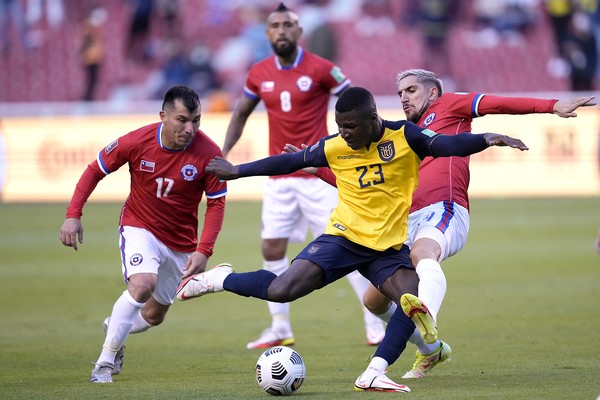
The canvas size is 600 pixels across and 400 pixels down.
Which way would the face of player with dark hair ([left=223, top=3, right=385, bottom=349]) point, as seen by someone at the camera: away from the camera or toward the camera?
toward the camera

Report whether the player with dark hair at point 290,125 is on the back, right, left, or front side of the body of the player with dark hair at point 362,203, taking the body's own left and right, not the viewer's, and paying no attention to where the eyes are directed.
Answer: back

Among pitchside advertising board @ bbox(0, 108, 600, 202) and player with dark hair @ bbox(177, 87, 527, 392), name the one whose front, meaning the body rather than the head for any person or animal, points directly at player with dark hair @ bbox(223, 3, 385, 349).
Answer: the pitchside advertising board

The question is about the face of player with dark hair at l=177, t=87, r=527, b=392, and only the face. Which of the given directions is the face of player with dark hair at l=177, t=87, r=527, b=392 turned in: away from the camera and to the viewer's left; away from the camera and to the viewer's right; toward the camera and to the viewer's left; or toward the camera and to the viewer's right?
toward the camera and to the viewer's left

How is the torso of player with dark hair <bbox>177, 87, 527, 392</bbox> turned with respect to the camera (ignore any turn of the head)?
toward the camera

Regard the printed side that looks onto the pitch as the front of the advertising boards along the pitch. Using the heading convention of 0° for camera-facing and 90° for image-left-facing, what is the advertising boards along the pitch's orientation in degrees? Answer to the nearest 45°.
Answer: approximately 0°

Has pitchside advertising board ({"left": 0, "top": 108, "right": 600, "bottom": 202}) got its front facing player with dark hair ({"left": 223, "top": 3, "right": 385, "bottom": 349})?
yes

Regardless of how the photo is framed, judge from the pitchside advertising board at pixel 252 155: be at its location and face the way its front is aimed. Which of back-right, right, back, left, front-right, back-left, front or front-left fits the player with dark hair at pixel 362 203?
front

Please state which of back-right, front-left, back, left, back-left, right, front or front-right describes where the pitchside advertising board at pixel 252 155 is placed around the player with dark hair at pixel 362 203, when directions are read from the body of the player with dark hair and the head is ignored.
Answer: back

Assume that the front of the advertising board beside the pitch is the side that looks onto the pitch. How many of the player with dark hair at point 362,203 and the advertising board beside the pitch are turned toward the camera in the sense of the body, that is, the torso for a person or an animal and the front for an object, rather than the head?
2

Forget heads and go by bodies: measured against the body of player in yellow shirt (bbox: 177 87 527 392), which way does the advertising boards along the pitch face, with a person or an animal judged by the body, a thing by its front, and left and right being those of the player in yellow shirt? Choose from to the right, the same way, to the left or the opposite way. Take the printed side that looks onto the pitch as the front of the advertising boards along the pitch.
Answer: the same way

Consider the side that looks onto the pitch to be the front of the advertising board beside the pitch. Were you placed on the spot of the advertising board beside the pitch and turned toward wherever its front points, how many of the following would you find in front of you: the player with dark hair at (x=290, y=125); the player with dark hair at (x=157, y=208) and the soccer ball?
3

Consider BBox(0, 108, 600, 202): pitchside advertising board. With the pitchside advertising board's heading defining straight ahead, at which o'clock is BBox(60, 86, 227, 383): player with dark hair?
The player with dark hair is roughly at 12 o'clock from the pitchside advertising board.

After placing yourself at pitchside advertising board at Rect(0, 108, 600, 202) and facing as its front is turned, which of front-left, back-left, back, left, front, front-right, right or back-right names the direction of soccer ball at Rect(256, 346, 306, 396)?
front

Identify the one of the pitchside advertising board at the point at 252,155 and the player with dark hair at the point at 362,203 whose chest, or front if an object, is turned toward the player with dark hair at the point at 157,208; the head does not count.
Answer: the pitchside advertising board
